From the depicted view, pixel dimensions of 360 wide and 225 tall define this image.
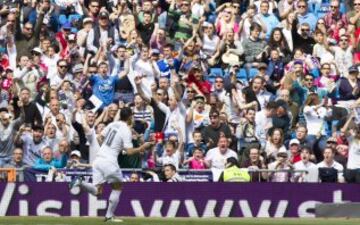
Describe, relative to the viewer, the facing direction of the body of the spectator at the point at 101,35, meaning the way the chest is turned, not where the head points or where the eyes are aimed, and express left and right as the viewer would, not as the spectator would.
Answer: facing the viewer

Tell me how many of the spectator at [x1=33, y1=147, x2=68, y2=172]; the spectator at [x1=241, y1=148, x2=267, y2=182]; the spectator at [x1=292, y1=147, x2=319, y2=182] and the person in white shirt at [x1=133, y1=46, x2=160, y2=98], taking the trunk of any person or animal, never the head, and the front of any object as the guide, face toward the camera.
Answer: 4

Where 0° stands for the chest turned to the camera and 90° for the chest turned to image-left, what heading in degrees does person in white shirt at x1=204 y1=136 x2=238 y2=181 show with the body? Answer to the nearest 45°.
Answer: approximately 0°

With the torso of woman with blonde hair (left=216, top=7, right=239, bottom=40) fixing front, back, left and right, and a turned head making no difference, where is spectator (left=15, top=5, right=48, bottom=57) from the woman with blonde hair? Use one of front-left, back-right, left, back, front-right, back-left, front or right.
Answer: right

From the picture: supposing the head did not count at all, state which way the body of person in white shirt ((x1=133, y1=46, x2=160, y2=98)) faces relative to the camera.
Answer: toward the camera

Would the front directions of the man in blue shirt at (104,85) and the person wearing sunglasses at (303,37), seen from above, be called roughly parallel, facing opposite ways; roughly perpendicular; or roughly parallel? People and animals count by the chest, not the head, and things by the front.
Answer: roughly parallel

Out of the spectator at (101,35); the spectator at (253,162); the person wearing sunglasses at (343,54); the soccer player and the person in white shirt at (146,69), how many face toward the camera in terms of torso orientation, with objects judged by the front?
4
